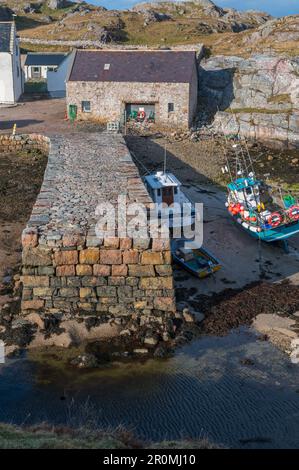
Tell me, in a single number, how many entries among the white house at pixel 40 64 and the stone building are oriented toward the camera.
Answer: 2

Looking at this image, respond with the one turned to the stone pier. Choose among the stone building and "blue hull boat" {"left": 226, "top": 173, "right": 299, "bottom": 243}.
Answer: the stone building

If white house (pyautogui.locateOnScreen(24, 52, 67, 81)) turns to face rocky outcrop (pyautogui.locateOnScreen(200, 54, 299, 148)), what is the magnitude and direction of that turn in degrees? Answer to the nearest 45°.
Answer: approximately 45° to its left

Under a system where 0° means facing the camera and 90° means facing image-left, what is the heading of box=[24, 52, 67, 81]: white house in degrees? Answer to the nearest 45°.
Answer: approximately 0°

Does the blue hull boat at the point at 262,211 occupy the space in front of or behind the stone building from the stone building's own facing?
in front

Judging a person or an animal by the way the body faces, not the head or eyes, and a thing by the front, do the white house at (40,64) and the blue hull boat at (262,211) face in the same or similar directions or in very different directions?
very different directions

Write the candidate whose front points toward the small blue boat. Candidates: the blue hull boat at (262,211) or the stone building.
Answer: the stone building

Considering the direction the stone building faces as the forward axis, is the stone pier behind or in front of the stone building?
in front
